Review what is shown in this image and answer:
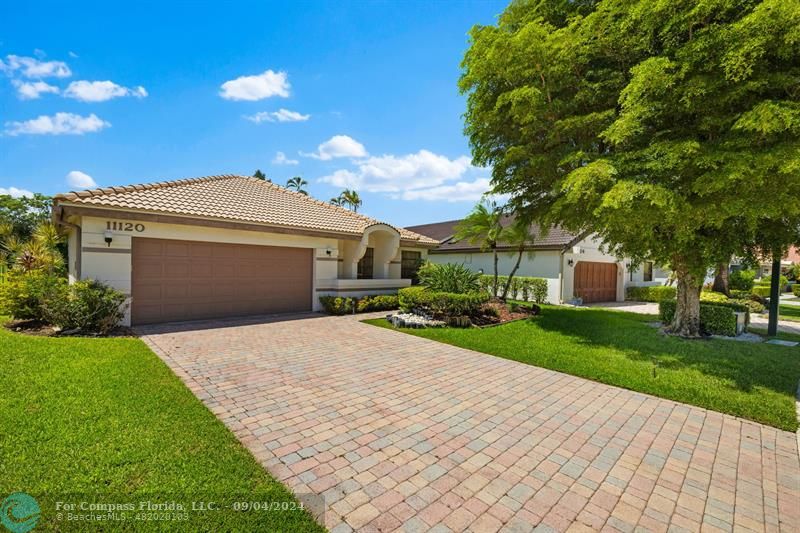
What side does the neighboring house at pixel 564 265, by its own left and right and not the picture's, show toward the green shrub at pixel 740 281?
left

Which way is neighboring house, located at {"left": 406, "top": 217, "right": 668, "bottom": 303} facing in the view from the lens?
facing the viewer and to the right of the viewer

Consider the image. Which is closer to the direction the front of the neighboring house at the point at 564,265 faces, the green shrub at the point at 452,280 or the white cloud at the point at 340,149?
the green shrub

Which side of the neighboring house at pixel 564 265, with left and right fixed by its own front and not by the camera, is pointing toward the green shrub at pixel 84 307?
right

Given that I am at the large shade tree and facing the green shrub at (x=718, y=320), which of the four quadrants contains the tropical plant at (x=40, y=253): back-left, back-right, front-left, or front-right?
back-left

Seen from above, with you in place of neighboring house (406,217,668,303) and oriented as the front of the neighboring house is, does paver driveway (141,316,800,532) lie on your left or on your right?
on your right

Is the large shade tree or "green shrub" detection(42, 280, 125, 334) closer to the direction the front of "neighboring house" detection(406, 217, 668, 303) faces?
the large shade tree

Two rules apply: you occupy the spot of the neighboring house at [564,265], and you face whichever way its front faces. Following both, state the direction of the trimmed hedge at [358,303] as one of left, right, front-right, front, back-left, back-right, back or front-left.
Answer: right

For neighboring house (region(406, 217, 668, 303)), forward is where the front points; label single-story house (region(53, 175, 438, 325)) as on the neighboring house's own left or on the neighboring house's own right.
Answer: on the neighboring house's own right

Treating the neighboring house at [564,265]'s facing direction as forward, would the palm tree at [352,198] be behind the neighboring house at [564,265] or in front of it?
behind

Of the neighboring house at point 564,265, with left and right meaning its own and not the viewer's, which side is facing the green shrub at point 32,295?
right

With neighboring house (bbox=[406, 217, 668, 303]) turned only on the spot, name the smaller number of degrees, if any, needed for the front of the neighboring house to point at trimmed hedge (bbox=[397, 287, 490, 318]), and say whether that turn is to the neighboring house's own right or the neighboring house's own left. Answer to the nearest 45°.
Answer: approximately 45° to the neighboring house's own right
